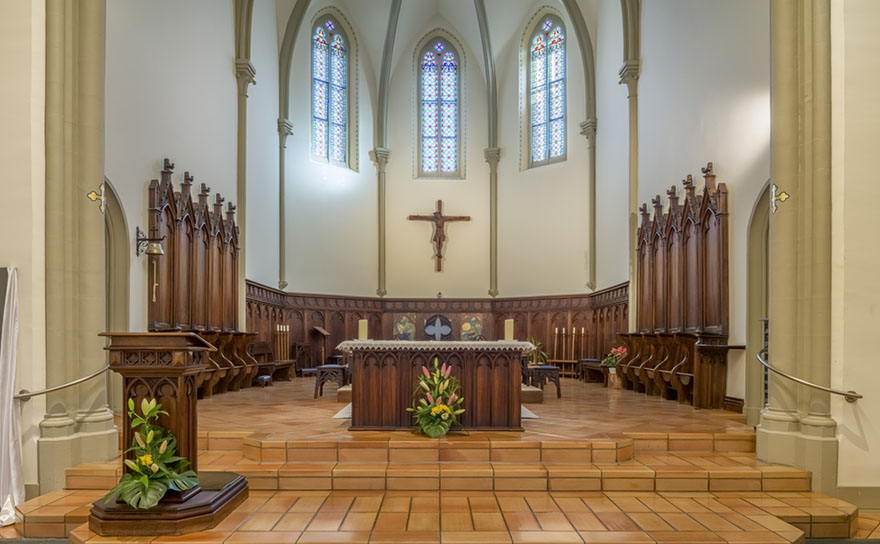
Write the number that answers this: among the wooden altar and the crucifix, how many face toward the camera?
2

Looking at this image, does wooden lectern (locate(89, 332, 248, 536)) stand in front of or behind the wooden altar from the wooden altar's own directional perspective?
in front

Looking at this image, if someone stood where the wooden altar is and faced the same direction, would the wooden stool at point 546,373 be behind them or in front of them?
behind

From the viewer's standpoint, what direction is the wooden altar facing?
toward the camera

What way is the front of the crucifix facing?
toward the camera

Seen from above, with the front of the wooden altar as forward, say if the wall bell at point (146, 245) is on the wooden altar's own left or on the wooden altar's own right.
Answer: on the wooden altar's own right

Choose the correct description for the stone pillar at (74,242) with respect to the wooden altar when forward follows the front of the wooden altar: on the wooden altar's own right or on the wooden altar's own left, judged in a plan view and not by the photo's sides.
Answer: on the wooden altar's own right
